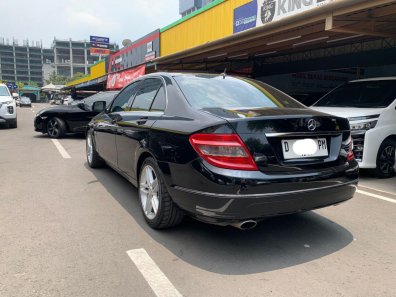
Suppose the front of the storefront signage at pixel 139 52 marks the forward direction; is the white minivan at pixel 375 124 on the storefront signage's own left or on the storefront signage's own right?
on the storefront signage's own left

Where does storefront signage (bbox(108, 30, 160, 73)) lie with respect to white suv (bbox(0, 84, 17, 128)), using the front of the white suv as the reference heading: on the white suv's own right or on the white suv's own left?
on the white suv's own left

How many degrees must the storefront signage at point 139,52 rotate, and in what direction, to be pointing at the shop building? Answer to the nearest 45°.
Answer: approximately 45° to its left

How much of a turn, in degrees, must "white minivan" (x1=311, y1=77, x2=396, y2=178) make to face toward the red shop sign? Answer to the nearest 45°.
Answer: approximately 90° to its right

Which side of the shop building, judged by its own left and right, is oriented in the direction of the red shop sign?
right

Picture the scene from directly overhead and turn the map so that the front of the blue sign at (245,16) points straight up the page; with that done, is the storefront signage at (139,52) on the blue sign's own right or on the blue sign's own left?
on the blue sign's own right

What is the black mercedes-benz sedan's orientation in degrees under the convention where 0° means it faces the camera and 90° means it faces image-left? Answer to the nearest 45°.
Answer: approximately 135°

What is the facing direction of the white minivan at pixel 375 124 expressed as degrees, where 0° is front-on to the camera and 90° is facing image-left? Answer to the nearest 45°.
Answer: approximately 45°

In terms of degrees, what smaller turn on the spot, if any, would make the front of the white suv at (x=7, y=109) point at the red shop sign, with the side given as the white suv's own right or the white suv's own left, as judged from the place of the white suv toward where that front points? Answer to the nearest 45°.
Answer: approximately 90° to the white suv's own left

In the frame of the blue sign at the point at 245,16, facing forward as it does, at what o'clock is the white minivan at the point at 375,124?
The white minivan is roughly at 10 o'clock from the blue sign.
